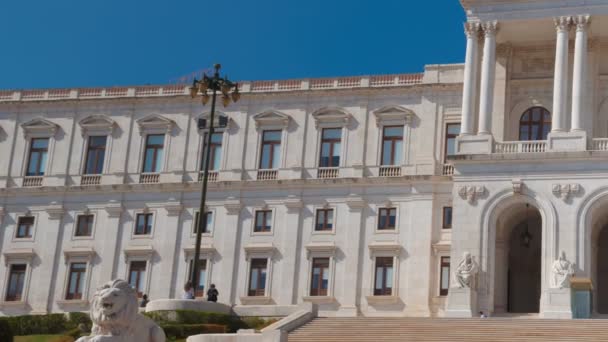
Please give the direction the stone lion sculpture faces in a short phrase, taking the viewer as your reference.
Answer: facing the viewer and to the left of the viewer

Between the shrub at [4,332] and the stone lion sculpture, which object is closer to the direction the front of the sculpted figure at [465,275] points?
the stone lion sculpture

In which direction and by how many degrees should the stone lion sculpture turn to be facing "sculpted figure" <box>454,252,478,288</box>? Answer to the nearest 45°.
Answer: approximately 180°

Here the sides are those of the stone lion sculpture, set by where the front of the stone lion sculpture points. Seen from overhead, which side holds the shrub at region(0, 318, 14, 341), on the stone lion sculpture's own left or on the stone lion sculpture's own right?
on the stone lion sculpture's own right

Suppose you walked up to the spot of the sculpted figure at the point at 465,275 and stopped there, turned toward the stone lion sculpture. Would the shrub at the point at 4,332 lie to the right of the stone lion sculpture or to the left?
right

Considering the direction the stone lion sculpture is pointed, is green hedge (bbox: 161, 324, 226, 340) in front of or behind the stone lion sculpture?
behind

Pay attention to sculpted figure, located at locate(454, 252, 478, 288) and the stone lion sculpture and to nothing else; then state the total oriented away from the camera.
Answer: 0

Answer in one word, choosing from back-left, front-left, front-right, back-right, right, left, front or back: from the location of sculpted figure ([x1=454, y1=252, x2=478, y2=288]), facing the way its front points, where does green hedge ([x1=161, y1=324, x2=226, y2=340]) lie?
front-right

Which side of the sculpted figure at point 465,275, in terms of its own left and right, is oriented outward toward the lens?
front

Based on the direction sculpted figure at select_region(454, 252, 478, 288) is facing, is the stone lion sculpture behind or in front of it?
in front

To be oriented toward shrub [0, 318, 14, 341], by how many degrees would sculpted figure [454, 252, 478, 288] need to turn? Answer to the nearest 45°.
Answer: approximately 45° to its right
